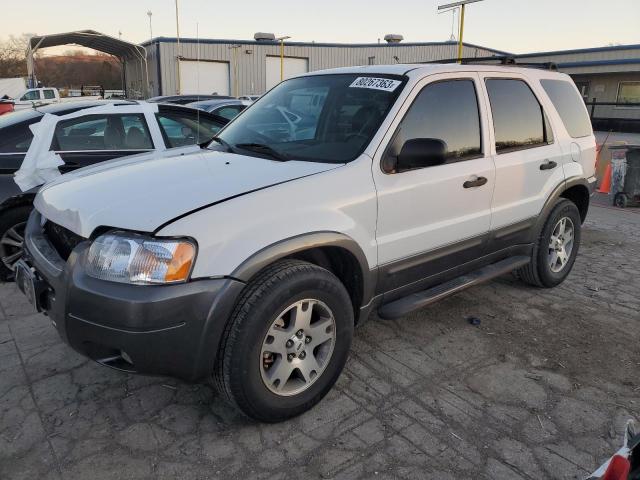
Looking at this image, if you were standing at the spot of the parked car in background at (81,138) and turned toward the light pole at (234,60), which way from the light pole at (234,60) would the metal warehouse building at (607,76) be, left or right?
right

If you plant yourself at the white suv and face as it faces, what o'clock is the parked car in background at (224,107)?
The parked car in background is roughly at 4 o'clock from the white suv.

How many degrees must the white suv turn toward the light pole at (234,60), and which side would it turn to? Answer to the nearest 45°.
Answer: approximately 135° to its right

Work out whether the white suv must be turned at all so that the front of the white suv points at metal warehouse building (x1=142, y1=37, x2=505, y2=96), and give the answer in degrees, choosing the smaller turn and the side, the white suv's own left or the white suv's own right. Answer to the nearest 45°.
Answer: approximately 135° to the white suv's own right

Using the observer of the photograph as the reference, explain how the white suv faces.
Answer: facing the viewer and to the left of the viewer

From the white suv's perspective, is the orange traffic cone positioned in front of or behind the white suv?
behind

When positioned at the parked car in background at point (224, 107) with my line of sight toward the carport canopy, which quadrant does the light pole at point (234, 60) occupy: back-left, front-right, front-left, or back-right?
front-right

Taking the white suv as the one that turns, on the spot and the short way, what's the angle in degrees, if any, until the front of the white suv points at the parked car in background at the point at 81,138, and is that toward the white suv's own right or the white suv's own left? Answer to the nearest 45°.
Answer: approximately 90° to the white suv's own right
